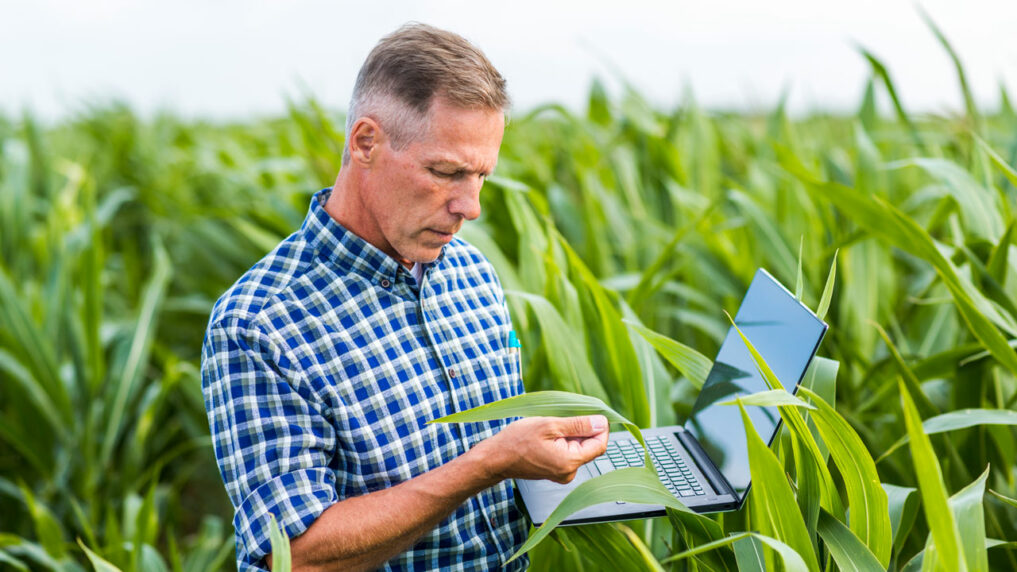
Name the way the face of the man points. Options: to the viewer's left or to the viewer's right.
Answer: to the viewer's right

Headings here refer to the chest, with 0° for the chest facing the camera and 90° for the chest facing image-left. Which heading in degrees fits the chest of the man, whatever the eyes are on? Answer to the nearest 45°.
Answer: approximately 315°

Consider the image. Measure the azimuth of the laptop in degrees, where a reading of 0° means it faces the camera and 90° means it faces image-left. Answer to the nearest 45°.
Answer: approximately 90°
